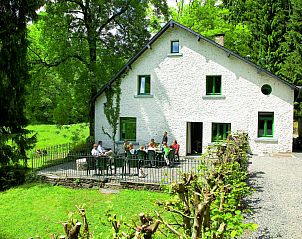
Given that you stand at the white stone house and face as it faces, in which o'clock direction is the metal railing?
The metal railing is roughly at 1 o'clock from the white stone house.

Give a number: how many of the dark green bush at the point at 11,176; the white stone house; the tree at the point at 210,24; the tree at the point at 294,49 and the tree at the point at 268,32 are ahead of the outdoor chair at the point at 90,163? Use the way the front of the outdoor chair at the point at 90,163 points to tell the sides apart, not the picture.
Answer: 4

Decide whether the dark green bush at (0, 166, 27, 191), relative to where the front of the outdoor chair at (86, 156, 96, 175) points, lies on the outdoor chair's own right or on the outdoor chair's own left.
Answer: on the outdoor chair's own left

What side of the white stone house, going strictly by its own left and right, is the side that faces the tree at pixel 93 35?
right

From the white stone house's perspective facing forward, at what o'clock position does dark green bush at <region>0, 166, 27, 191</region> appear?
The dark green bush is roughly at 2 o'clock from the white stone house.

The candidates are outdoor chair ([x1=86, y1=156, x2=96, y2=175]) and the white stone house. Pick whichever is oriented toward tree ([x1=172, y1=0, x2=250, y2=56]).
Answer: the outdoor chair

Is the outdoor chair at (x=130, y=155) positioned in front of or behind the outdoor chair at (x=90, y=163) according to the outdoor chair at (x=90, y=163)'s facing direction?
in front

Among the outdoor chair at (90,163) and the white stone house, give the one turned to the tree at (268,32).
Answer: the outdoor chair

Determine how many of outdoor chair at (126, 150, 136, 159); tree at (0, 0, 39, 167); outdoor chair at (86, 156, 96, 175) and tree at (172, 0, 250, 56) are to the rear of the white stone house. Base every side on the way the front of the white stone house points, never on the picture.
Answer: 1

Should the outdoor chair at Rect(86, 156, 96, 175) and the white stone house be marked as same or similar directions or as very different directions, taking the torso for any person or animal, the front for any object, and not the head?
very different directions

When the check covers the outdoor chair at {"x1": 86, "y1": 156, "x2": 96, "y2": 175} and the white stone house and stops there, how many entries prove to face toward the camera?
1

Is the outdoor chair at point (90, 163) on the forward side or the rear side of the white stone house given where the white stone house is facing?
on the forward side

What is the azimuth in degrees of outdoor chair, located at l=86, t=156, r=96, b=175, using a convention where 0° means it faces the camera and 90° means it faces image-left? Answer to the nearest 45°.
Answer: approximately 225°

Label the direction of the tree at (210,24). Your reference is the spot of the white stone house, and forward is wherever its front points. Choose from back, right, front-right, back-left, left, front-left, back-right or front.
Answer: back

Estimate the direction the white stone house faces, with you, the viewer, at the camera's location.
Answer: facing the viewer

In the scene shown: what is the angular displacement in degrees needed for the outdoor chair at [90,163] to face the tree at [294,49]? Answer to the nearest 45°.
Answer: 0° — it already faces it

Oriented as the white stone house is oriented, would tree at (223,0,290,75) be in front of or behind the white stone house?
behind
